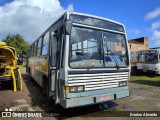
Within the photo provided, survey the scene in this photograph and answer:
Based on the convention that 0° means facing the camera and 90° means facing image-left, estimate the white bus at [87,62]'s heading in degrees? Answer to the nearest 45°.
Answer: approximately 315°

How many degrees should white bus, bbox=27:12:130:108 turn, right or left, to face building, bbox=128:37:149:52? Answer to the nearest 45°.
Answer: approximately 135° to its left

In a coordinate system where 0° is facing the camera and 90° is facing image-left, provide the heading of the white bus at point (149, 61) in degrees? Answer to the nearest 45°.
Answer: approximately 0°

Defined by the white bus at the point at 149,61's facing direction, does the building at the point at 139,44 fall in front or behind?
behind

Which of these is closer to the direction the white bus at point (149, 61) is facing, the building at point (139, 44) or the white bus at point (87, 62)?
the white bus

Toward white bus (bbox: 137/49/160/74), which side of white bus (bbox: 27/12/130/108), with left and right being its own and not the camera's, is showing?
left
